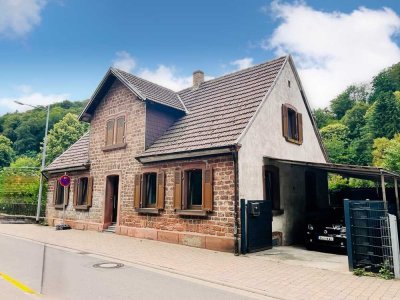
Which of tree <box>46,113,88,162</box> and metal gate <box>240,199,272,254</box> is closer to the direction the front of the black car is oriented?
the metal gate

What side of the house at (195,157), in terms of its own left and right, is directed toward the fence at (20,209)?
right

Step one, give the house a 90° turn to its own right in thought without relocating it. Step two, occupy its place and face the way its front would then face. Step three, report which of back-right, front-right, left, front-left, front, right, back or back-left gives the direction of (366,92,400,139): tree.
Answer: right

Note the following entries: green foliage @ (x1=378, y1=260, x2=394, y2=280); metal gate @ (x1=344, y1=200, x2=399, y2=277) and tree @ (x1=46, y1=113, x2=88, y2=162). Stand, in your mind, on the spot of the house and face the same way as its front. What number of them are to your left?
2

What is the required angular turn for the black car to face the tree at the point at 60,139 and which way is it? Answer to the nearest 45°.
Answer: approximately 135° to its right

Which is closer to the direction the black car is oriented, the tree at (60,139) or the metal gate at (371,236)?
the metal gate

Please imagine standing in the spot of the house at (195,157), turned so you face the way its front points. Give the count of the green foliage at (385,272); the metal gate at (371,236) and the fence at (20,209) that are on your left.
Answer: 2

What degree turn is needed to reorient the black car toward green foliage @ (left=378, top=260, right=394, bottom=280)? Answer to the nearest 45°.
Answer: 0° — it already faces it

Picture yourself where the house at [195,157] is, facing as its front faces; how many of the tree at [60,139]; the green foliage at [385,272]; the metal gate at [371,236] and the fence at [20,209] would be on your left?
2

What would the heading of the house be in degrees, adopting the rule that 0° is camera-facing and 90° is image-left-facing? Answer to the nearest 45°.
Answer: approximately 45°

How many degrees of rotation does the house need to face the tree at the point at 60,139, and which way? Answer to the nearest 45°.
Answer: approximately 90° to its right

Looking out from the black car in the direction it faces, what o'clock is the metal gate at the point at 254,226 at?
The metal gate is roughly at 2 o'clock from the black car.
